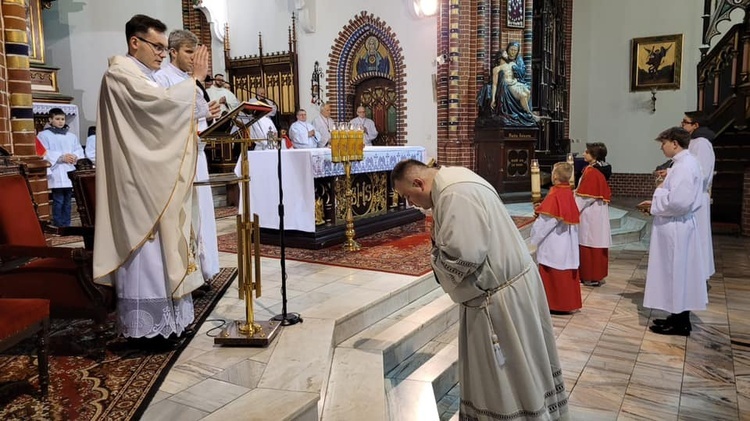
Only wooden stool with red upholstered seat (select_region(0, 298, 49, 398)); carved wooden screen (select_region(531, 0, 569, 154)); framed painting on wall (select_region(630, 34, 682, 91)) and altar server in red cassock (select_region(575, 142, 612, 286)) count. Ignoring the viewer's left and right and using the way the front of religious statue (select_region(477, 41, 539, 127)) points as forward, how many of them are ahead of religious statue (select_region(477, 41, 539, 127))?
2

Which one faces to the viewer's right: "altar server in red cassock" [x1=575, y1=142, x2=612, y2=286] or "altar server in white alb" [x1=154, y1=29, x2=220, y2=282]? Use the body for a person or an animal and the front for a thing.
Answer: the altar server in white alb

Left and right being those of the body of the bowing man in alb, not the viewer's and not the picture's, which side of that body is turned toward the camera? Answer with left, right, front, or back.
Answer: left

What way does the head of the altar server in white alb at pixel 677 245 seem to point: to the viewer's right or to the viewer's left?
to the viewer's left

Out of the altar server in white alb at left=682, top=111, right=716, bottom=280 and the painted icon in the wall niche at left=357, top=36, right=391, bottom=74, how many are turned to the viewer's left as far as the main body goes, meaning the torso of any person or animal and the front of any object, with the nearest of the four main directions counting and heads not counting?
1

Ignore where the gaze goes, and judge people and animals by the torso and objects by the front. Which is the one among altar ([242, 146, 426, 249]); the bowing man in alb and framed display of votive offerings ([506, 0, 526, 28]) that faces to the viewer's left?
the bowing man in alb

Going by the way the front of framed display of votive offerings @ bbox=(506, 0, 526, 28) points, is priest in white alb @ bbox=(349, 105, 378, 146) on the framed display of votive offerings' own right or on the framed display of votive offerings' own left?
on the framed display of votive offerings' own right

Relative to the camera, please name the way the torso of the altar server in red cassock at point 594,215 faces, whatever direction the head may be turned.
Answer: to the viewer's left

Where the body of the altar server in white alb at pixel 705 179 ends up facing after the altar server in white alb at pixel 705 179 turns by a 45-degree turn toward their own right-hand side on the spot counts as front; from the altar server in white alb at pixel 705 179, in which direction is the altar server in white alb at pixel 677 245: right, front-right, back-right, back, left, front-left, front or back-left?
back-left

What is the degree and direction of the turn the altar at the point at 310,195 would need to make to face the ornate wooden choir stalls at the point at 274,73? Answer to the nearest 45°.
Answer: approximately 135° to its left

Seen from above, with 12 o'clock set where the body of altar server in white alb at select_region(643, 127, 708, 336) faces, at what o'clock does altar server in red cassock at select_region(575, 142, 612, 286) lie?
The altar server in red cassock is roughly at 2 o'clock from the altar server in white alb.

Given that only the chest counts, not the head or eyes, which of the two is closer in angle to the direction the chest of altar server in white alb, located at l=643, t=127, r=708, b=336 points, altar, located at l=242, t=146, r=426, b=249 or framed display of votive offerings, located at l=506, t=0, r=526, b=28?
the altar

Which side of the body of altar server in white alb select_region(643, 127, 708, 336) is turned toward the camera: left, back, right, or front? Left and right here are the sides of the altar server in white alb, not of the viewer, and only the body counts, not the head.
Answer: left
